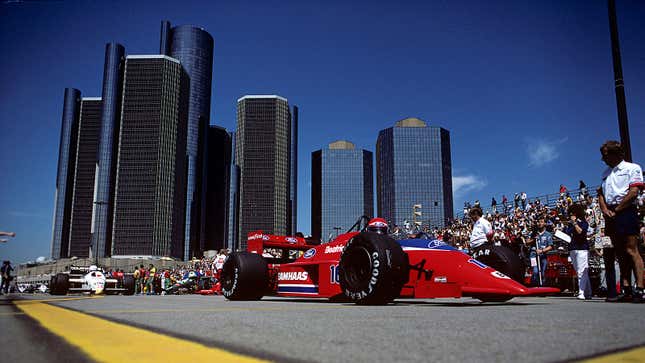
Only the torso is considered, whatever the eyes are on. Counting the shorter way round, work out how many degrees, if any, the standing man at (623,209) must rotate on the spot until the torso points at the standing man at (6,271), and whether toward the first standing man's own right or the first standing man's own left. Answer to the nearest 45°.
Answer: approximately 45° to the first standing man's own right

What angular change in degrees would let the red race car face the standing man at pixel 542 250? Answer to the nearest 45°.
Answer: approximately 90° to its left

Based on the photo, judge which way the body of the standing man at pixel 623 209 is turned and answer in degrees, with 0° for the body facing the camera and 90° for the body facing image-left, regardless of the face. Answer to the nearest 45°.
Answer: approximately 45°

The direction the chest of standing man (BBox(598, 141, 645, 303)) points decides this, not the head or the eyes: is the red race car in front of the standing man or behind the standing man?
in front

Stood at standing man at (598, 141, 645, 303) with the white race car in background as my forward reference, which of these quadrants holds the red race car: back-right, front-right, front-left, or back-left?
front-left

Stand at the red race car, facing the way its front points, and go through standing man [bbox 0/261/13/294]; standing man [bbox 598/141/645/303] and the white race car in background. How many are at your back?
2

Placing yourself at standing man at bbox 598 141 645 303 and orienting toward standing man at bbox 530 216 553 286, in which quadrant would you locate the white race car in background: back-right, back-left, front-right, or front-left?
front-left

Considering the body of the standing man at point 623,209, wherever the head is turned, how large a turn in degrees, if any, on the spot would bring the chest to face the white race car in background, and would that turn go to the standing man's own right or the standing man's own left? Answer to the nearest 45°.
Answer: approximately 45° to the standing man's own right

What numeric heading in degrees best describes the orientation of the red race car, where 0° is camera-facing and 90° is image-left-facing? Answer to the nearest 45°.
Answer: approximately 315°

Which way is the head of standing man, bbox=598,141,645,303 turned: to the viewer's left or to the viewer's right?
to the viewer's left
